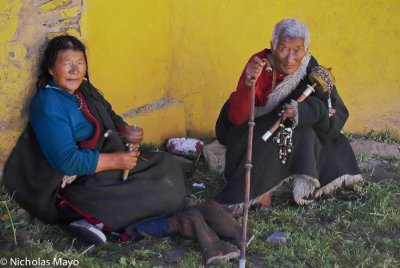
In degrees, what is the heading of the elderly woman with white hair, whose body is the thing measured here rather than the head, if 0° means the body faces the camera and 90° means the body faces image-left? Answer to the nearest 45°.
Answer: approximately 0°
